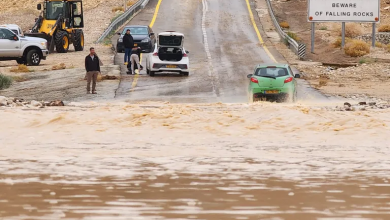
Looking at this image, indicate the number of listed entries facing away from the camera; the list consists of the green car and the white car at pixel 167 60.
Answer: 2

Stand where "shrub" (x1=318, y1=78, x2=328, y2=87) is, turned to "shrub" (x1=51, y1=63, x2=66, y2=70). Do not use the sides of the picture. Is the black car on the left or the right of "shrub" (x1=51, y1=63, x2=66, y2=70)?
right

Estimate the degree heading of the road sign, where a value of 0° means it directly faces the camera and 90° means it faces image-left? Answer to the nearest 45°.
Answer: approximately 0°

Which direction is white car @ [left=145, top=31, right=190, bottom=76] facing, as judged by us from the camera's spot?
facing away from the viewer

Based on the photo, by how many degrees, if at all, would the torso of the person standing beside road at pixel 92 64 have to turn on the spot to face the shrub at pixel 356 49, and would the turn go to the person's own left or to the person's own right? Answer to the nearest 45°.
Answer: approximately 135° to the person's own left

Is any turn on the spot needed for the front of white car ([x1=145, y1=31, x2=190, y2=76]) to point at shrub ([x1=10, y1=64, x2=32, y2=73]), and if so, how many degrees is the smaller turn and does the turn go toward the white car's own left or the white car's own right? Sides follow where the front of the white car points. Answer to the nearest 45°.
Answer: approximately 90° to the white car's own left

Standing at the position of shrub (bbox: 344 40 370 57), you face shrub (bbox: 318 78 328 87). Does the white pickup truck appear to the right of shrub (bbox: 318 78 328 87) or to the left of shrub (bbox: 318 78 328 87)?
right

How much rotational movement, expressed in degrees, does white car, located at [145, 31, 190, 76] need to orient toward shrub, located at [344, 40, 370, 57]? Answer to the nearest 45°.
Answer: approximately 45° to its right
